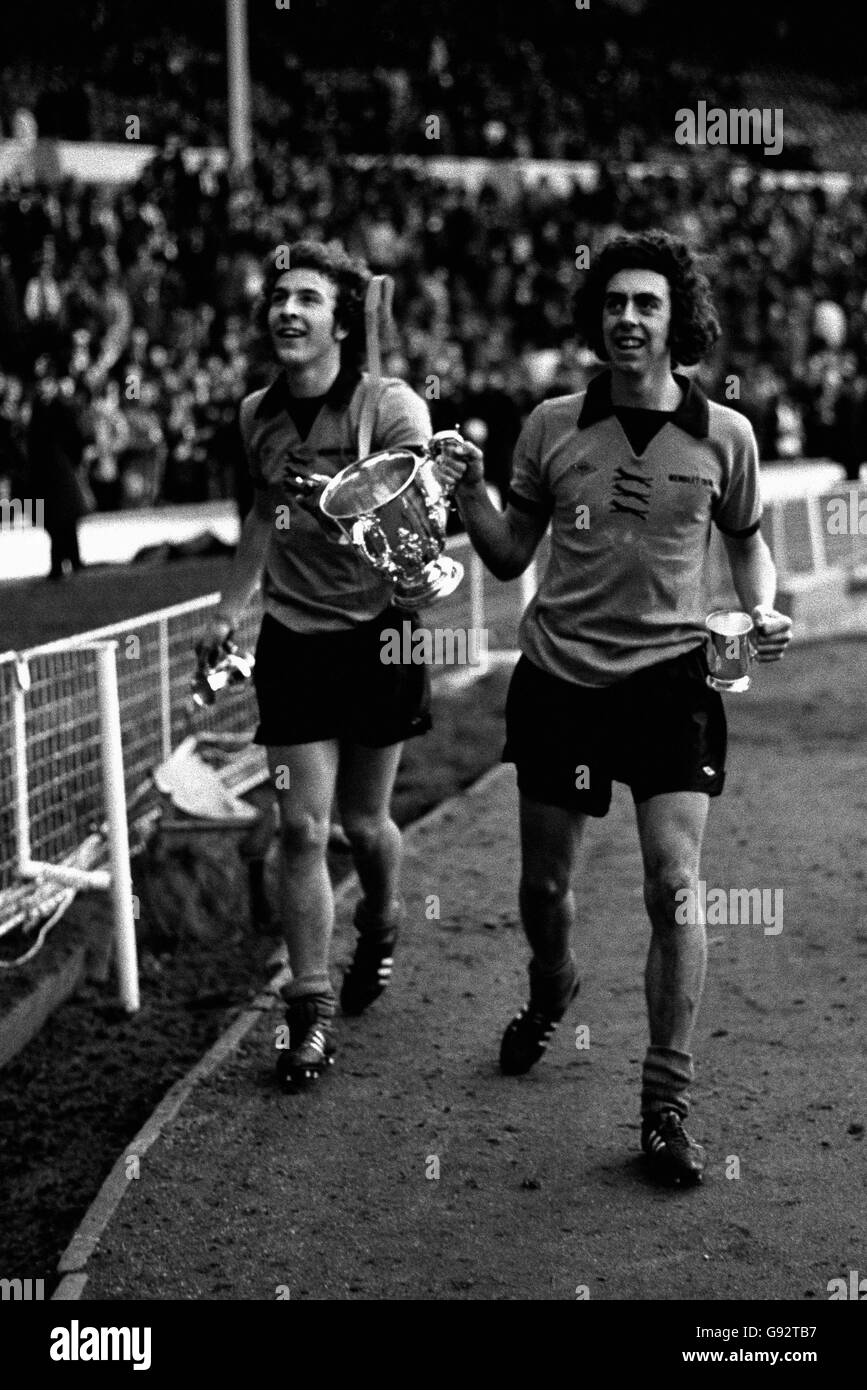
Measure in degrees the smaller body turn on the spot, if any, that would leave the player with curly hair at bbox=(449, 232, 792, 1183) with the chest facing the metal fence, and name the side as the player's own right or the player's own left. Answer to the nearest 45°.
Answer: approximately 135° to the player's own right

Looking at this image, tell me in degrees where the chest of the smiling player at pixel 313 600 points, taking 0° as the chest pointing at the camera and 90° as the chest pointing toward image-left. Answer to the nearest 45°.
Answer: approximately 45°

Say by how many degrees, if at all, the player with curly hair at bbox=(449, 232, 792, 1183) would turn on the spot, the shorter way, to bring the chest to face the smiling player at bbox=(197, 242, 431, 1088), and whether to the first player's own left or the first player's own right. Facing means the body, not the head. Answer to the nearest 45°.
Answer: approximately 135° to the first player's own right

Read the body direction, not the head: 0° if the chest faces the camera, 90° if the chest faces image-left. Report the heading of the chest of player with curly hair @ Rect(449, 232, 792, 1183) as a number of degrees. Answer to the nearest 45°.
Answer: approximately 0°
